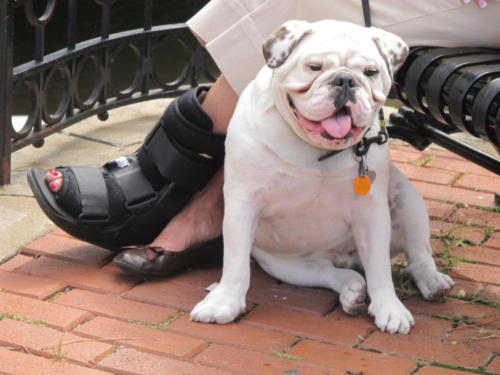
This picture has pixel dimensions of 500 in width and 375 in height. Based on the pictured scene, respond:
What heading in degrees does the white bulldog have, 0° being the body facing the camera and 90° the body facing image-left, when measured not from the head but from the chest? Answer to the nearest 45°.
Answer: approximately 0°

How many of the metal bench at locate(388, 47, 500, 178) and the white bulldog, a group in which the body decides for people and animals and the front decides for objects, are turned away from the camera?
0

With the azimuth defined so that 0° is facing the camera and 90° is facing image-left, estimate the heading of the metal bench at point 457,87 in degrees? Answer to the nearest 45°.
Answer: approximately 45°
